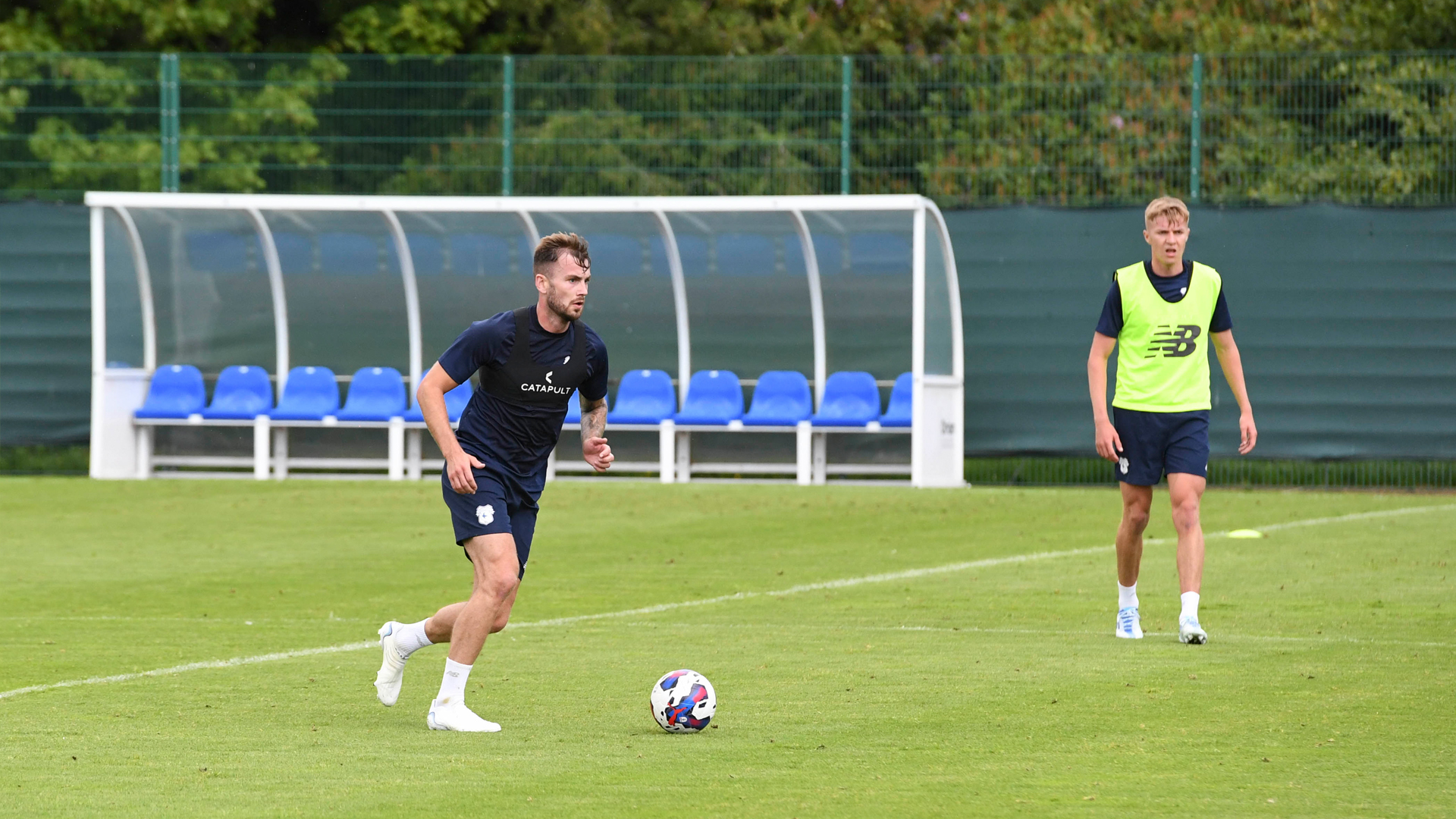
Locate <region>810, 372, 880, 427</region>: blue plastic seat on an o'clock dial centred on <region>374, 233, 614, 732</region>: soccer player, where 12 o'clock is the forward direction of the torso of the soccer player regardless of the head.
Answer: The blue plastic seat is roughly at 8 o'clock from the soccer player.

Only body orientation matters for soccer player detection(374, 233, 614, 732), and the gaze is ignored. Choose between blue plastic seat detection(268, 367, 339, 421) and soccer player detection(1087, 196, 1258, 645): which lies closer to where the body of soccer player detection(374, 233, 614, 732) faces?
the soccer player

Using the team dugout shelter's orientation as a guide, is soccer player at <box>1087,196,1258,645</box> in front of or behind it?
in front

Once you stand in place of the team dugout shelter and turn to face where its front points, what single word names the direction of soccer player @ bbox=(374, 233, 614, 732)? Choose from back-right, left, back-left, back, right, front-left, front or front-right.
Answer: front

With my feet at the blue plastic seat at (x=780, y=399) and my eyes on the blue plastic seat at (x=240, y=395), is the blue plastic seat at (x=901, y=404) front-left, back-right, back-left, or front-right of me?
back-left

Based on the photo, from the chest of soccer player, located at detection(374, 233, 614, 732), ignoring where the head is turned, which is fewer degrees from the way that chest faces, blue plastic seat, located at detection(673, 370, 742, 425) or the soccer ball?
the soccer ball

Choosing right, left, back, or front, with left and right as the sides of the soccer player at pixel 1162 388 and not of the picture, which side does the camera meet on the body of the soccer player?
front

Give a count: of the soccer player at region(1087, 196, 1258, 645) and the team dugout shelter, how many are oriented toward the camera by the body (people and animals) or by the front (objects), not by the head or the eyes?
2

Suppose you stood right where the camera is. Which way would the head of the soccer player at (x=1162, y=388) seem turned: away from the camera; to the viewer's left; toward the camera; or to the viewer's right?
toward the camera

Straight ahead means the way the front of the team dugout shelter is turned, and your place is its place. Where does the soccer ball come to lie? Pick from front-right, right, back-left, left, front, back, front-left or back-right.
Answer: front
